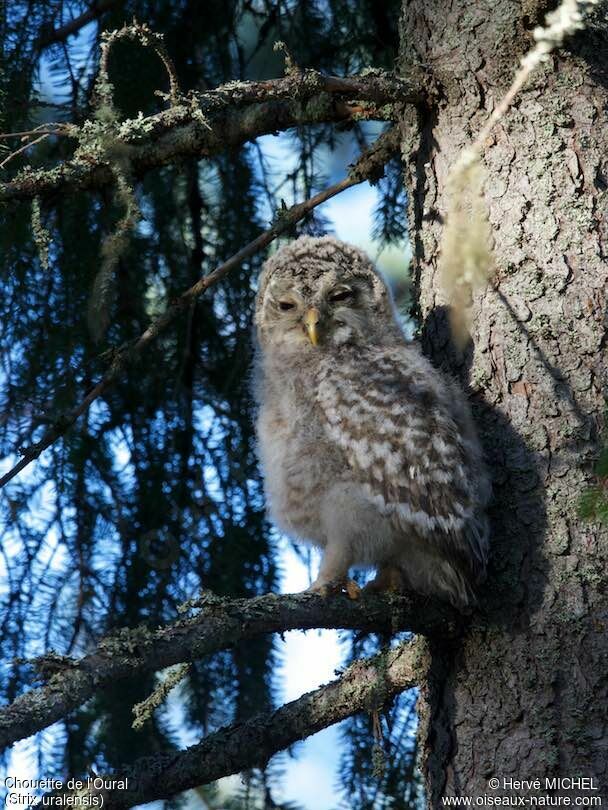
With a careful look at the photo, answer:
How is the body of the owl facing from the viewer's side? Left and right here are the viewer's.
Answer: facing the viewer and to the left of the viewer
